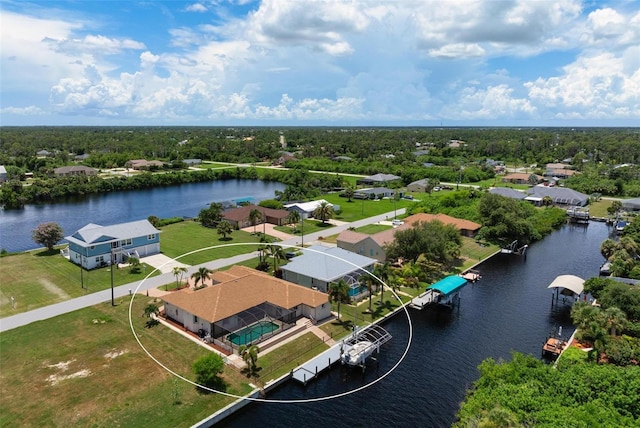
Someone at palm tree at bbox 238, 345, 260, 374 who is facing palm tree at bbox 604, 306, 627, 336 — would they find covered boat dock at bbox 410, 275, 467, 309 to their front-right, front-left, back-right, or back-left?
front-left

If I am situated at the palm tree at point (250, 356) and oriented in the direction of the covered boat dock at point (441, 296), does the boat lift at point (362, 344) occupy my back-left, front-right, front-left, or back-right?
front-right

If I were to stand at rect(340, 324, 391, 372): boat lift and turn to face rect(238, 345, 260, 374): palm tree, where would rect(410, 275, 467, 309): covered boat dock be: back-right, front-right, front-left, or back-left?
back-right

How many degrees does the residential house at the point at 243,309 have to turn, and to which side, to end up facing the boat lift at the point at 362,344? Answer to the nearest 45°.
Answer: approximately 180°

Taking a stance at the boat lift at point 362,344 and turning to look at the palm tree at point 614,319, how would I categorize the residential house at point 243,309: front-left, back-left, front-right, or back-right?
back-left

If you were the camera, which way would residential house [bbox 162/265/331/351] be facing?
facing away from the viewer and to the left of the viewer

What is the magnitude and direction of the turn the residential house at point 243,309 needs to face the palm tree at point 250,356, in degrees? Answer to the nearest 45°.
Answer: approximately 135° to its left

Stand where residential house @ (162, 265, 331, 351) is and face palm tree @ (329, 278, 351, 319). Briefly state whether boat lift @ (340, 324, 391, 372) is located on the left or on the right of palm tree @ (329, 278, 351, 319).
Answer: right

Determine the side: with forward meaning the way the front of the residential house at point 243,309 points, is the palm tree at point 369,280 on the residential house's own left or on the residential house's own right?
on the residential house's own right

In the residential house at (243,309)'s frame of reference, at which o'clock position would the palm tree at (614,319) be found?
The palm tree is roughly at 5 o'clock from the residential house.

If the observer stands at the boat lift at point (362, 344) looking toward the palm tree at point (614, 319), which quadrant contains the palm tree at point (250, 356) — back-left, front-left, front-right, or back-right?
back-right

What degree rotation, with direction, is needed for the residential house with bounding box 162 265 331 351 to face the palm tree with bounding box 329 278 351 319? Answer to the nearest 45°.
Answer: approximately 135° to its right

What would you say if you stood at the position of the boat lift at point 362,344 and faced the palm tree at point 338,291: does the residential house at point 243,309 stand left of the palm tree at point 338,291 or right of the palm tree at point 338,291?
left
